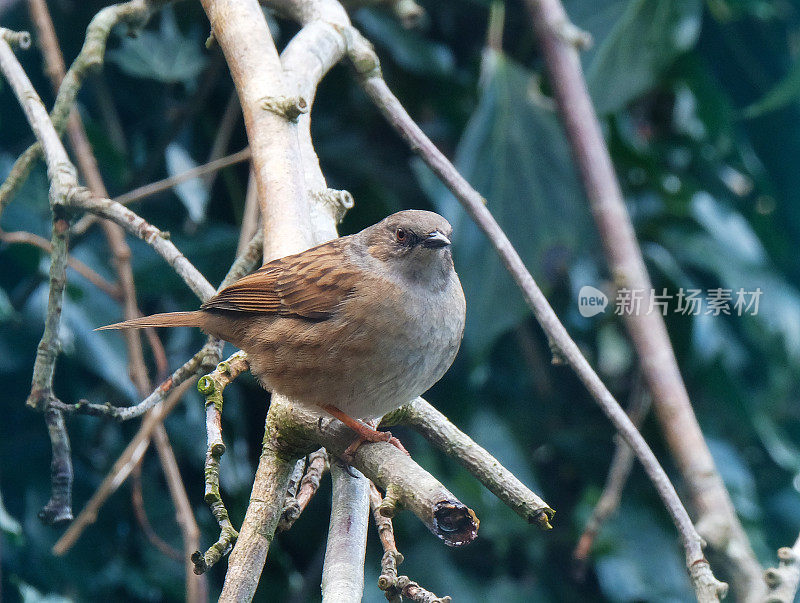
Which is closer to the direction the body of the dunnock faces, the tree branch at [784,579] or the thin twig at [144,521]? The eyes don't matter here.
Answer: the tree branch

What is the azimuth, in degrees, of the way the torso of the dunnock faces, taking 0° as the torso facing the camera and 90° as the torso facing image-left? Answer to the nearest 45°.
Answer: approximately 315°

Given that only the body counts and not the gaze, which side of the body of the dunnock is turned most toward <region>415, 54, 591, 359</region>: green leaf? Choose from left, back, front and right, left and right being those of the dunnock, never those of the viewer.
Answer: left

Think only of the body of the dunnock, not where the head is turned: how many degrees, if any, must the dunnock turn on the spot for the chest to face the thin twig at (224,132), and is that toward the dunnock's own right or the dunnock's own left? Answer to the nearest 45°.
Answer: approximately 135° to the dunnock's own left

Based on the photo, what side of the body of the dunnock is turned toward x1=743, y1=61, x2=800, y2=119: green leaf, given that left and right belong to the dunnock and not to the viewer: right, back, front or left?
left

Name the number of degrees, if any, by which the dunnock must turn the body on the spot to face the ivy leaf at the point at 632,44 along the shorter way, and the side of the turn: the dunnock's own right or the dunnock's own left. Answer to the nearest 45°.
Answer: approximately 90° to the dunnock's own left

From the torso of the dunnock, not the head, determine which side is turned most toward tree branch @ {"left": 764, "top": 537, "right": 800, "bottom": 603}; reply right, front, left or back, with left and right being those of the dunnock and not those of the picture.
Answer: front
